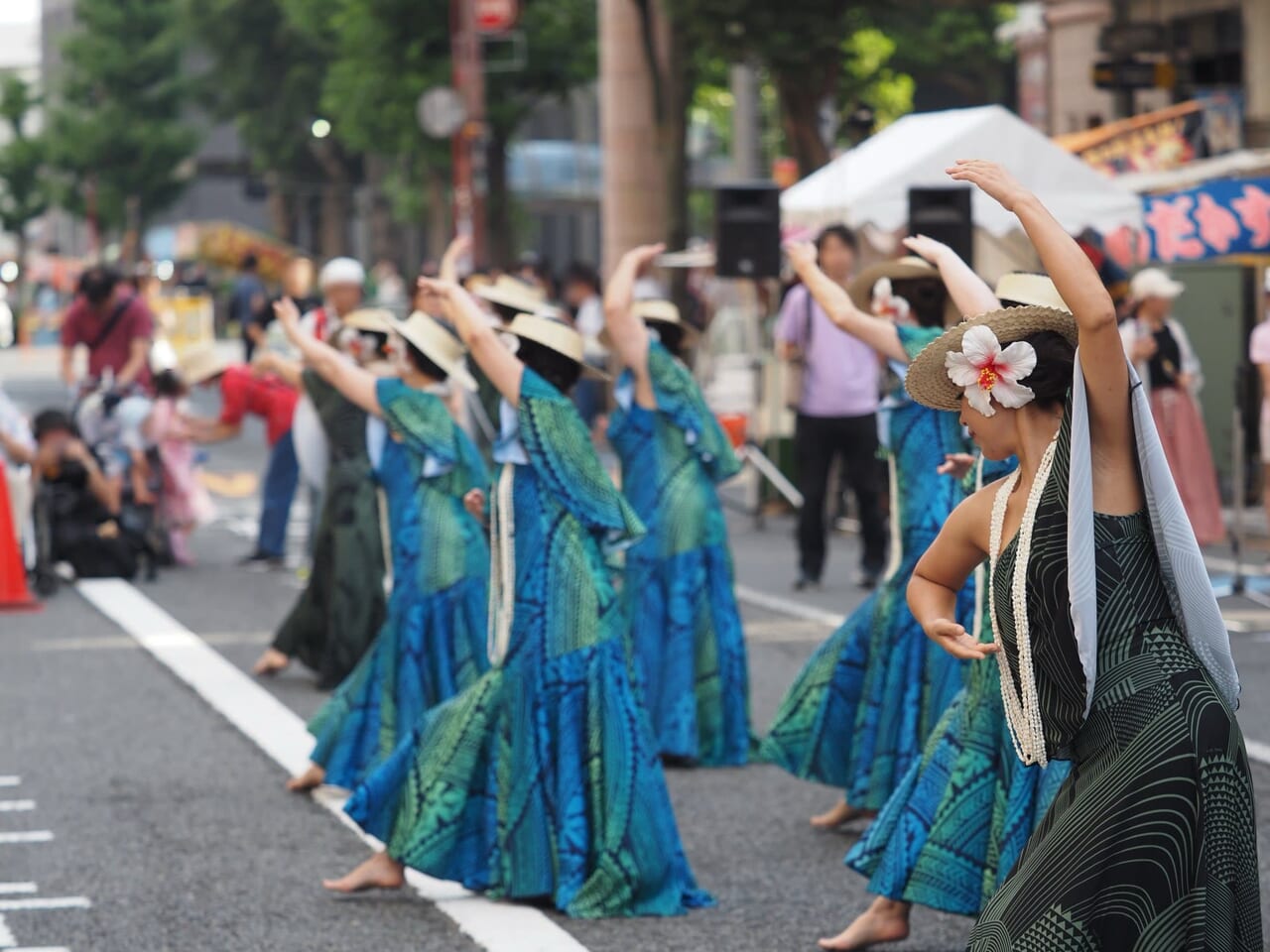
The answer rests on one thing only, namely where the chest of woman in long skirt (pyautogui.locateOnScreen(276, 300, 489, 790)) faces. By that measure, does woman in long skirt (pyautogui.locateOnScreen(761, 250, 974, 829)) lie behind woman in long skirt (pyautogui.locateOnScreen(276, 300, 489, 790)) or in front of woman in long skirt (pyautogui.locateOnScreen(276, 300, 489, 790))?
behind

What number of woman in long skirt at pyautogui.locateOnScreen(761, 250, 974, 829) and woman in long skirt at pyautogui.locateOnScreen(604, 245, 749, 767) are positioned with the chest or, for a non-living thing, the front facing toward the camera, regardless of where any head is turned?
0

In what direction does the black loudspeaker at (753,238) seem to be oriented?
toward the camera

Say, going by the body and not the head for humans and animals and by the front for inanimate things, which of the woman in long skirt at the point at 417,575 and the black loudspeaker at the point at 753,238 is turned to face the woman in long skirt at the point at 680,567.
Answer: the black loudspeaker

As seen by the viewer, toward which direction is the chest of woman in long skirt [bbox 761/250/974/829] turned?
to the viewer's left

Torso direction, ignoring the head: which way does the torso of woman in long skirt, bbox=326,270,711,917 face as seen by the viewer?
to the viewer's left

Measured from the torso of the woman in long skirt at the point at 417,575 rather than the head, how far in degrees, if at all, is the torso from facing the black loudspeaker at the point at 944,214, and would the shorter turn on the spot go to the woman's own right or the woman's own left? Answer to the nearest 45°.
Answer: approximately 135° to the woman's own right

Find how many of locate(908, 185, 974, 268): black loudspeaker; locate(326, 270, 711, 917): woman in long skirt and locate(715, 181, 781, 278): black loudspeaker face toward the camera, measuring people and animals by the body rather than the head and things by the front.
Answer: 2

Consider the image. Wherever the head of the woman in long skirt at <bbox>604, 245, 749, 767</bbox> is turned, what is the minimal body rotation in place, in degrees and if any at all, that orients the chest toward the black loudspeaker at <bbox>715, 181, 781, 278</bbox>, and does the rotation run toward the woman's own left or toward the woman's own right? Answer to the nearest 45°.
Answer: approximately 90° to the woman's own right

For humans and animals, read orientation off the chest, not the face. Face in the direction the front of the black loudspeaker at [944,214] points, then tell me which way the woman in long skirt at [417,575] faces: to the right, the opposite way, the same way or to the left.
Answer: to the right

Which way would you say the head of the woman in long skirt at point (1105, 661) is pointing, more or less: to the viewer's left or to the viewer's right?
to the viewer's left

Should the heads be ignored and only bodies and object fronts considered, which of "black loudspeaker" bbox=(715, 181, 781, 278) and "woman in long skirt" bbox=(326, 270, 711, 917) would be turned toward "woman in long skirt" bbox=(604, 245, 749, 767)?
the black loudspeaker

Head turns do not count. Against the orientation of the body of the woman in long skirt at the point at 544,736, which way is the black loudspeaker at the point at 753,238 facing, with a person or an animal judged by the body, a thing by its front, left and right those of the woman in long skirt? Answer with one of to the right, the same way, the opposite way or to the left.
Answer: to the left

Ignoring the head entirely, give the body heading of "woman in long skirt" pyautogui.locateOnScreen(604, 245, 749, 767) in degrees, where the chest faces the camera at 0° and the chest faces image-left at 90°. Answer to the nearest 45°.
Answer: approximately 90°

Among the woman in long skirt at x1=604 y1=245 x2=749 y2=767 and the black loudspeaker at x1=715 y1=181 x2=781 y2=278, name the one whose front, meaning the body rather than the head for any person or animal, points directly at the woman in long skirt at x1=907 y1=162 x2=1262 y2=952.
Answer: the black loudspeaker

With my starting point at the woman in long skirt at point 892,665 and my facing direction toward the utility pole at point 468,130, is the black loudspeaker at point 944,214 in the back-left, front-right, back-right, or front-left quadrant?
front-right
